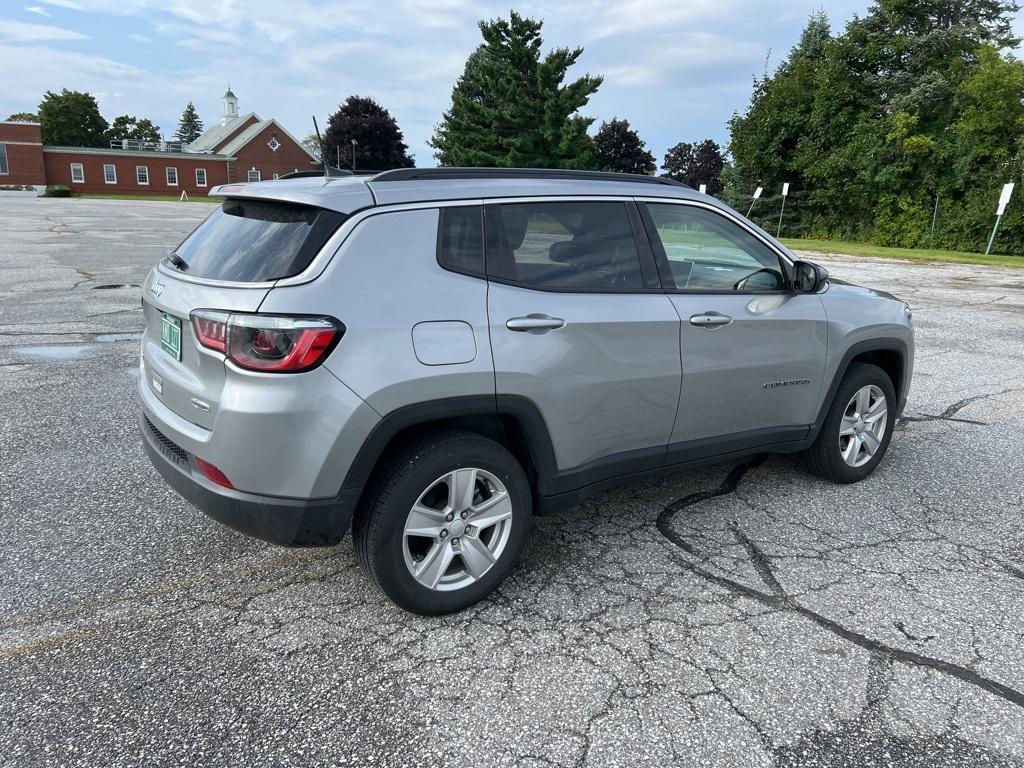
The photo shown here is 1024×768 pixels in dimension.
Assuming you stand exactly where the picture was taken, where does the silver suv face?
facing away from the viewer and to the right of the viewer

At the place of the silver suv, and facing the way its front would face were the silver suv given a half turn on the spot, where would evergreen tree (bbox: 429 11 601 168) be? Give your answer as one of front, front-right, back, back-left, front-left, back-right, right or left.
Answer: back-right
